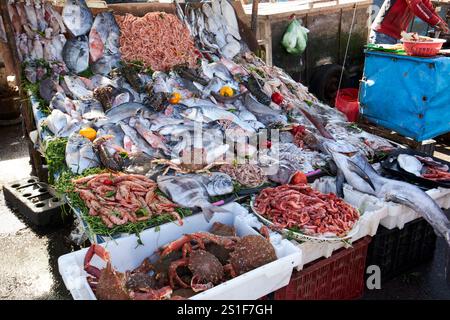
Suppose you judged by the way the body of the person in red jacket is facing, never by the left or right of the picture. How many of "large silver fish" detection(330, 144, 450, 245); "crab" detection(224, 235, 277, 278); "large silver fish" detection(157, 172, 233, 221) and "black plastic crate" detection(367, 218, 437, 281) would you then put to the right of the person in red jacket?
4

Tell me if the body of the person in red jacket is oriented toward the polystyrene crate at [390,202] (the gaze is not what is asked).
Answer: no

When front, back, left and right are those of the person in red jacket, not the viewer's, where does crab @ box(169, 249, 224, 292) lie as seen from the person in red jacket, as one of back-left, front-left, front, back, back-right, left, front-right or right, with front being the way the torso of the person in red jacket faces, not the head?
right

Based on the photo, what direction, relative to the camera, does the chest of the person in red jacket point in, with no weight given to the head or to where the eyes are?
to the viewer's right

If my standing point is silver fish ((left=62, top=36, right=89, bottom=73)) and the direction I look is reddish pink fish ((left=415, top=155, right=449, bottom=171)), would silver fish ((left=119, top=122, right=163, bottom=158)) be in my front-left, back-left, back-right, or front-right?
front-right

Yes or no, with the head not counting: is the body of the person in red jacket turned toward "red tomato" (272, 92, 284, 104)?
no

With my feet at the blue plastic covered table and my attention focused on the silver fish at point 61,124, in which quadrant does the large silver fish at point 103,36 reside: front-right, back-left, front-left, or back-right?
front-right

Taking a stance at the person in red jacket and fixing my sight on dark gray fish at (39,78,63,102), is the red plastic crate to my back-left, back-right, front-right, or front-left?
front-left
